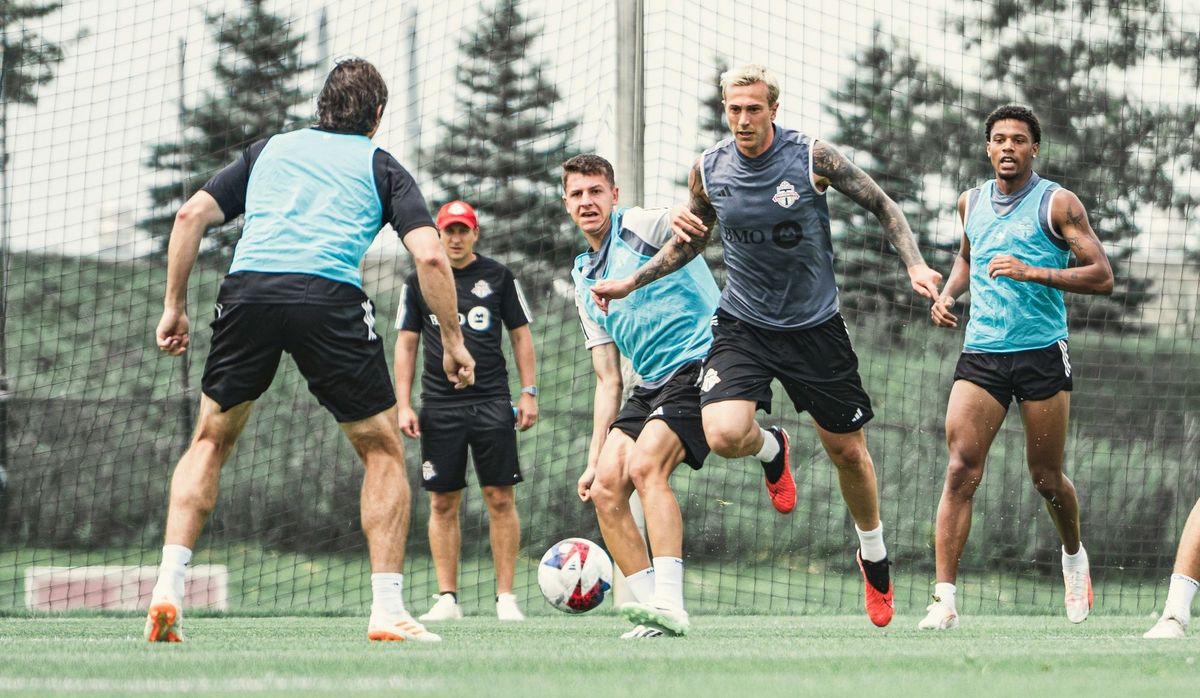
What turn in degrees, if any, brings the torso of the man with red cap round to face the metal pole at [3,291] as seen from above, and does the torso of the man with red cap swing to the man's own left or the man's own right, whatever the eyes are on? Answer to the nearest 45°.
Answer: approximately 135° to the man's own right

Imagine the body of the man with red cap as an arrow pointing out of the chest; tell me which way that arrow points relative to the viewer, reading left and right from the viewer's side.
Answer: facing the viewer

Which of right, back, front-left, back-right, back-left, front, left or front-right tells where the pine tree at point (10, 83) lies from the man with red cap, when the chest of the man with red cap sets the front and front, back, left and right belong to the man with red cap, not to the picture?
back-right

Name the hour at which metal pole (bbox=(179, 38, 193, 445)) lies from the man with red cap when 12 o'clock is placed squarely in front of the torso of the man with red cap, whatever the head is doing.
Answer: The metal pole is roughly at 5 o'clock from the man with red cap.

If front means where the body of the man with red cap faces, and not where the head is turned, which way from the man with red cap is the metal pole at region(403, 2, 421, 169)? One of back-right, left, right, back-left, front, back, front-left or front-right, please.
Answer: back

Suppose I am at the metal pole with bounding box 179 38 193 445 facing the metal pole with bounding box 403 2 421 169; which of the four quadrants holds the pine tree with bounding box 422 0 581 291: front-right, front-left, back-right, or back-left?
front-left

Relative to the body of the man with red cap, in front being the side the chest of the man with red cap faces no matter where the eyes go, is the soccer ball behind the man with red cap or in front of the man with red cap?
in front

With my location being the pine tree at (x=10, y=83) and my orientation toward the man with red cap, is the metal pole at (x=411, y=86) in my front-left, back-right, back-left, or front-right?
front-left

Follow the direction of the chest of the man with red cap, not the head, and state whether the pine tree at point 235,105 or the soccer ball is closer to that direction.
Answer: the soccer ball
